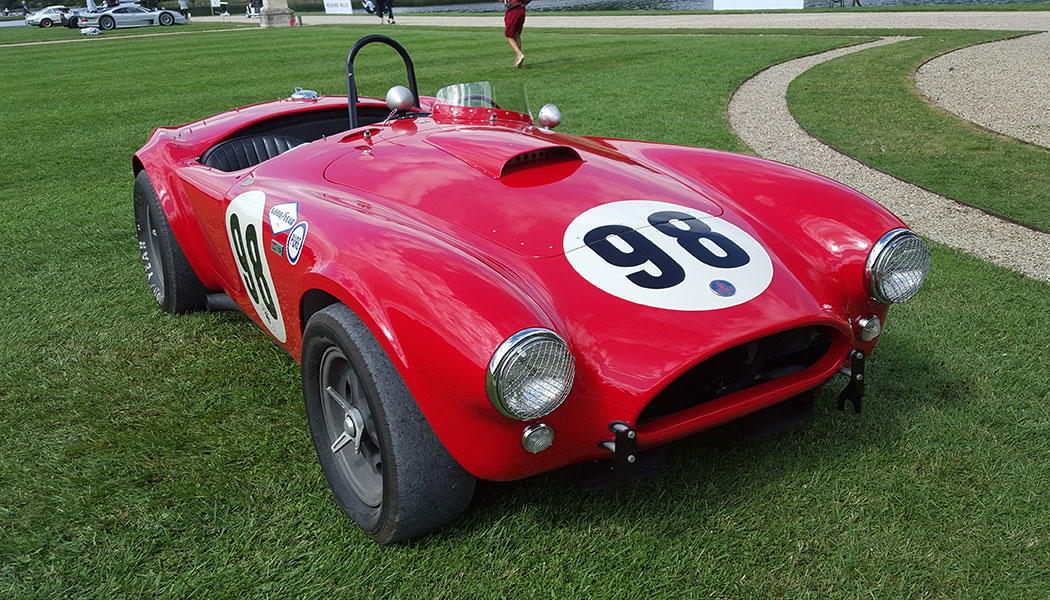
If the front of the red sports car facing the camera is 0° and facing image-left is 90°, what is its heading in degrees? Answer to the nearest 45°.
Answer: approximately 315°

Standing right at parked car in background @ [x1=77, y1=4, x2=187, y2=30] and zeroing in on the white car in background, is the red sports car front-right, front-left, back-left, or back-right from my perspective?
back-left

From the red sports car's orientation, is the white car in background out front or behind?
behind

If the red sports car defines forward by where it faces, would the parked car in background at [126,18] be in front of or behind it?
behind

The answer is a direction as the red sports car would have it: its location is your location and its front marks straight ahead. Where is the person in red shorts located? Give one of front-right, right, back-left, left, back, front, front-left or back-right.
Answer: back-left

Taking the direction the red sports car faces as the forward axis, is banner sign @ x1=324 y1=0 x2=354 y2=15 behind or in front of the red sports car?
behind
